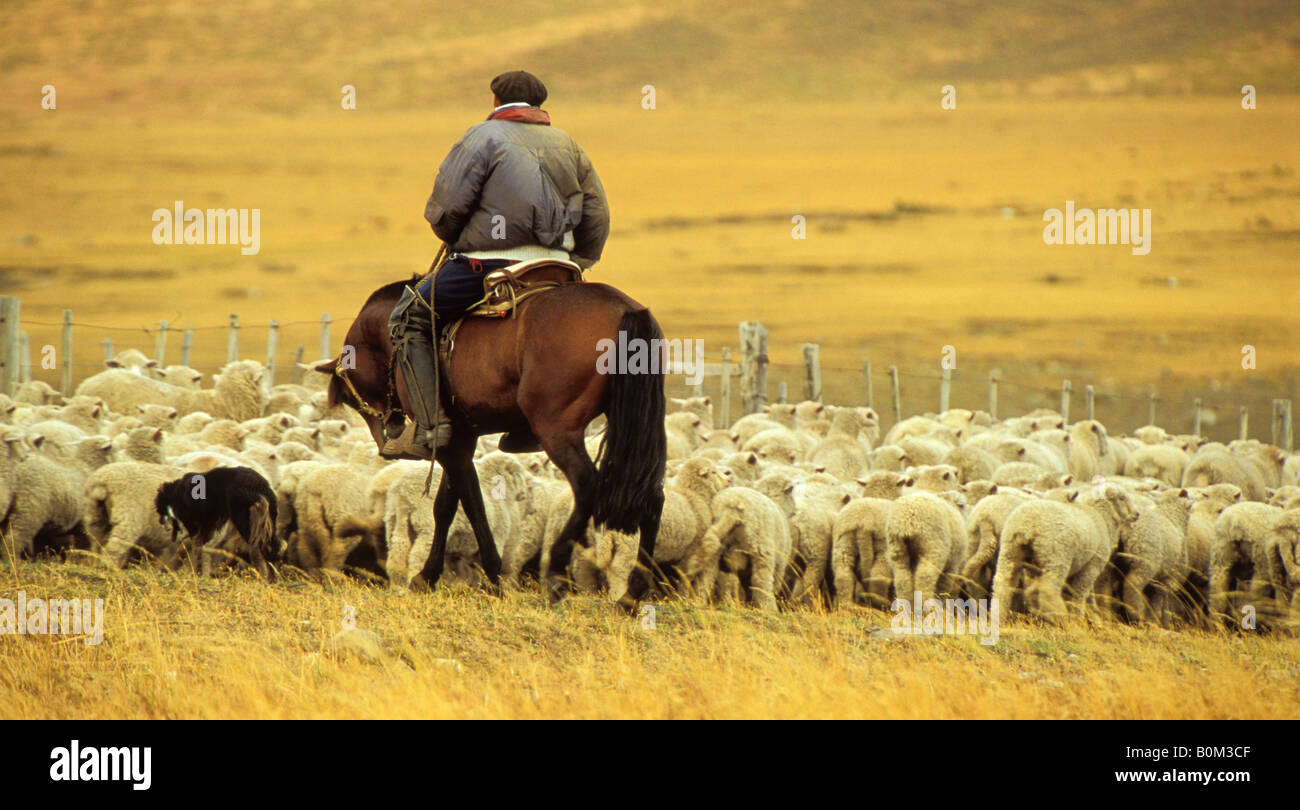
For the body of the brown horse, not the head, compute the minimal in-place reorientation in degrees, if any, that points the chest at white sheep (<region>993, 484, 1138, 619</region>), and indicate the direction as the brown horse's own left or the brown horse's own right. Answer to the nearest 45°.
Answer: approximately 90° to the brown horse's own right

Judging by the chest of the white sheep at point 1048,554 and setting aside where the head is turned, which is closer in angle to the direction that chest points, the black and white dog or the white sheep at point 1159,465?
the white sheep

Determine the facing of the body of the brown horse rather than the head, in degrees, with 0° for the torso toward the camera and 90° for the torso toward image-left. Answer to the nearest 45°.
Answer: approximately 135°

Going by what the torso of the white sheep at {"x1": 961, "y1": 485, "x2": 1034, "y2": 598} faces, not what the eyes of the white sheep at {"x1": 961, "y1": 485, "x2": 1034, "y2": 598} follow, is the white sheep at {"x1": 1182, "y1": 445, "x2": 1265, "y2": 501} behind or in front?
in front

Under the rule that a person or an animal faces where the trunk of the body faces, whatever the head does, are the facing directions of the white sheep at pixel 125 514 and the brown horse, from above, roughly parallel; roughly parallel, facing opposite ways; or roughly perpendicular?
roughly perpendicular

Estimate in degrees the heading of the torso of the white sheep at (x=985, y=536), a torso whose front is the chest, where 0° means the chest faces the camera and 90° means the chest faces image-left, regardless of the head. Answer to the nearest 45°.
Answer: approximately 225°

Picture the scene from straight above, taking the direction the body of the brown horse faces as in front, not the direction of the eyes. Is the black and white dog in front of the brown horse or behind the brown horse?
in front

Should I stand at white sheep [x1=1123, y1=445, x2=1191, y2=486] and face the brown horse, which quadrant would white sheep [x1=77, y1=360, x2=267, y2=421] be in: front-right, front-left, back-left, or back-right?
front-right

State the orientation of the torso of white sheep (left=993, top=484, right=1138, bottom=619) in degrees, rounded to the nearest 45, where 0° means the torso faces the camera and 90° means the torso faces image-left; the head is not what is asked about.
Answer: approximately 225°

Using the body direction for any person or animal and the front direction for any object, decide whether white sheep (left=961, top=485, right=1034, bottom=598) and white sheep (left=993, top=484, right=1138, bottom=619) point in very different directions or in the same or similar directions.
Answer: same or similar directions

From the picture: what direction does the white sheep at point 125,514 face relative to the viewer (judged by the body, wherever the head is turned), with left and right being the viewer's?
facing away from the viewer and to the right of the viewer

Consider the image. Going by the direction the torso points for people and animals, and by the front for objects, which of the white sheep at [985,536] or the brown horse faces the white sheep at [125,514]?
the brown horse

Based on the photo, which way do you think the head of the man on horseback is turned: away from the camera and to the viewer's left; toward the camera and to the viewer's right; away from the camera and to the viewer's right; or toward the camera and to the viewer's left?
away from the camera and to the viewer's left

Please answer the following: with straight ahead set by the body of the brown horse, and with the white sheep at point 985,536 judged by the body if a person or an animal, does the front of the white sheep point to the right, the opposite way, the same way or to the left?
to the right
